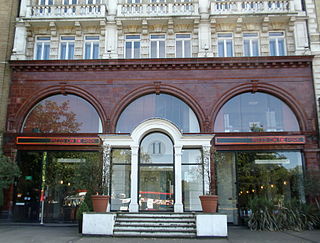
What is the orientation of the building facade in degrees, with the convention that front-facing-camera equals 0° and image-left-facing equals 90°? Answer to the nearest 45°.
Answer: approximately 0°

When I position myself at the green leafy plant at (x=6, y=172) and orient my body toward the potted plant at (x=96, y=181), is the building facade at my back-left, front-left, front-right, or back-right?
front-left

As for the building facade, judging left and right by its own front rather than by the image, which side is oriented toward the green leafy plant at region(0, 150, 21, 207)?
right
